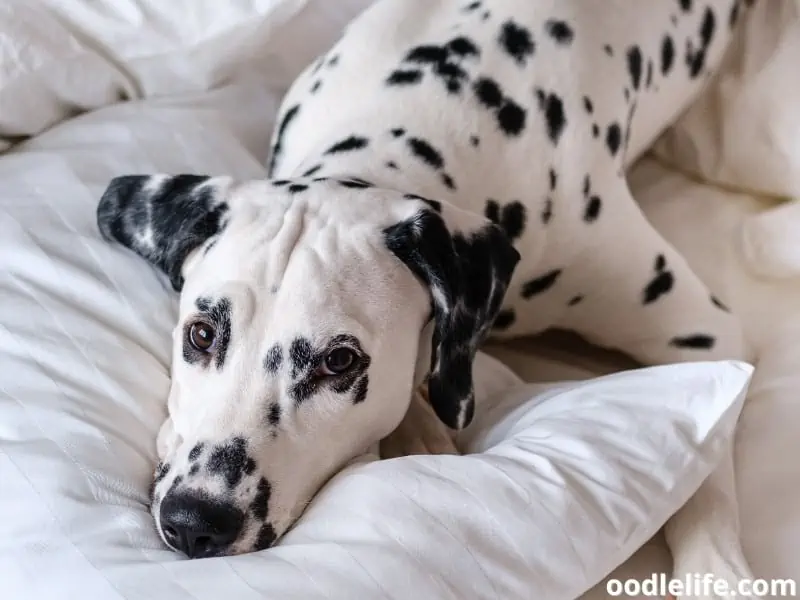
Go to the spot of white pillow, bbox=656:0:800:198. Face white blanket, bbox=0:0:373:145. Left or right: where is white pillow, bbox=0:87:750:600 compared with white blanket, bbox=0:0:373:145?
left

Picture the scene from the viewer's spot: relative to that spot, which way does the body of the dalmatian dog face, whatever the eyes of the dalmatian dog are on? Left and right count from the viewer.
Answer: facing the viewer and to the left of the viewer

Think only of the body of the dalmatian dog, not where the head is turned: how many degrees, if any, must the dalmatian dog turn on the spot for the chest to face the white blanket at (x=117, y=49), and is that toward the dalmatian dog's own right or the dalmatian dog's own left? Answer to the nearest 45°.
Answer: approximately 90° to the dalmatian dog's own right

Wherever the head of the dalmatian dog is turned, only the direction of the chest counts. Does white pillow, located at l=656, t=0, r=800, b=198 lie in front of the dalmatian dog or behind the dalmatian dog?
behind

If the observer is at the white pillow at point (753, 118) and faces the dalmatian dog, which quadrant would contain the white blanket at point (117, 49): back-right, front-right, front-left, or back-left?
front-right
